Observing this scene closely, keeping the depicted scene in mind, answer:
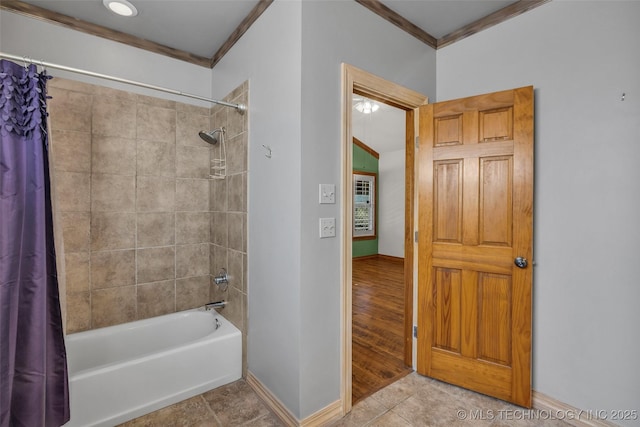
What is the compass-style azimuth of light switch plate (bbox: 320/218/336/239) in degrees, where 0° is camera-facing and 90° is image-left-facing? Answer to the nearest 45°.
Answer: approximately 315°

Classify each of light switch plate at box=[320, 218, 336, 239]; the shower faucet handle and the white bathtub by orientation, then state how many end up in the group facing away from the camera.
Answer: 0

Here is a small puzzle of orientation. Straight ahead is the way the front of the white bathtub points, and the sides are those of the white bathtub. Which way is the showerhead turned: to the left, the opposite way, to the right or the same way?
to the right

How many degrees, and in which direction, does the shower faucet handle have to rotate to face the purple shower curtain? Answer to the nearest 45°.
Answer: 0° — it already faces it

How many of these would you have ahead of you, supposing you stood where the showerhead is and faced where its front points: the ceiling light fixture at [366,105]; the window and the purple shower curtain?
1

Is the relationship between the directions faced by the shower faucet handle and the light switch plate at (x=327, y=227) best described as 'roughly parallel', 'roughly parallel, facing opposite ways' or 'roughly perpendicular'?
roughly perpendicular

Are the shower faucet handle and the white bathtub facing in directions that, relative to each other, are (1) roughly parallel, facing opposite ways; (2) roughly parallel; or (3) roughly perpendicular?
roughly perpendicular

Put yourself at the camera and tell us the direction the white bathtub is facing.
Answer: facing the viewer and to the right of the viewer

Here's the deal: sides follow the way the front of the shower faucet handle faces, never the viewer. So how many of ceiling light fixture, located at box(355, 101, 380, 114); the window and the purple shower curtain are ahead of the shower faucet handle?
1

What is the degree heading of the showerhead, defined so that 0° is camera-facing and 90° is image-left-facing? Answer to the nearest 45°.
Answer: approximately 45°

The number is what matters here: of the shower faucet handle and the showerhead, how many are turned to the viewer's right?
0

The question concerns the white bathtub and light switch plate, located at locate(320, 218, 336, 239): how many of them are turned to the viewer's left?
0

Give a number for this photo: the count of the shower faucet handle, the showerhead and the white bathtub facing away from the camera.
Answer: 0
